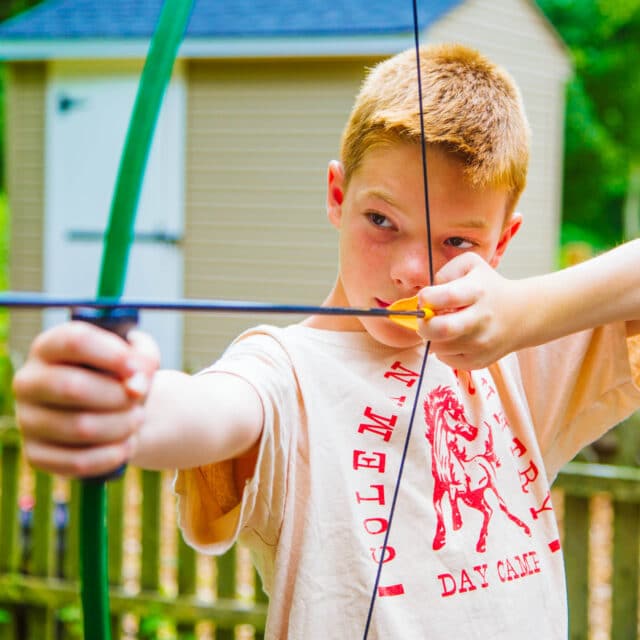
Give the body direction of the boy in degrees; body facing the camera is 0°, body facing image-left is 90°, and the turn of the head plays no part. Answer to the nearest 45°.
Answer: approximately 0°

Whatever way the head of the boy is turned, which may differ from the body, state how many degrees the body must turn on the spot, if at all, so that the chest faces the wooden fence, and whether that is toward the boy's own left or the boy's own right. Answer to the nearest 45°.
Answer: approximately 180°
